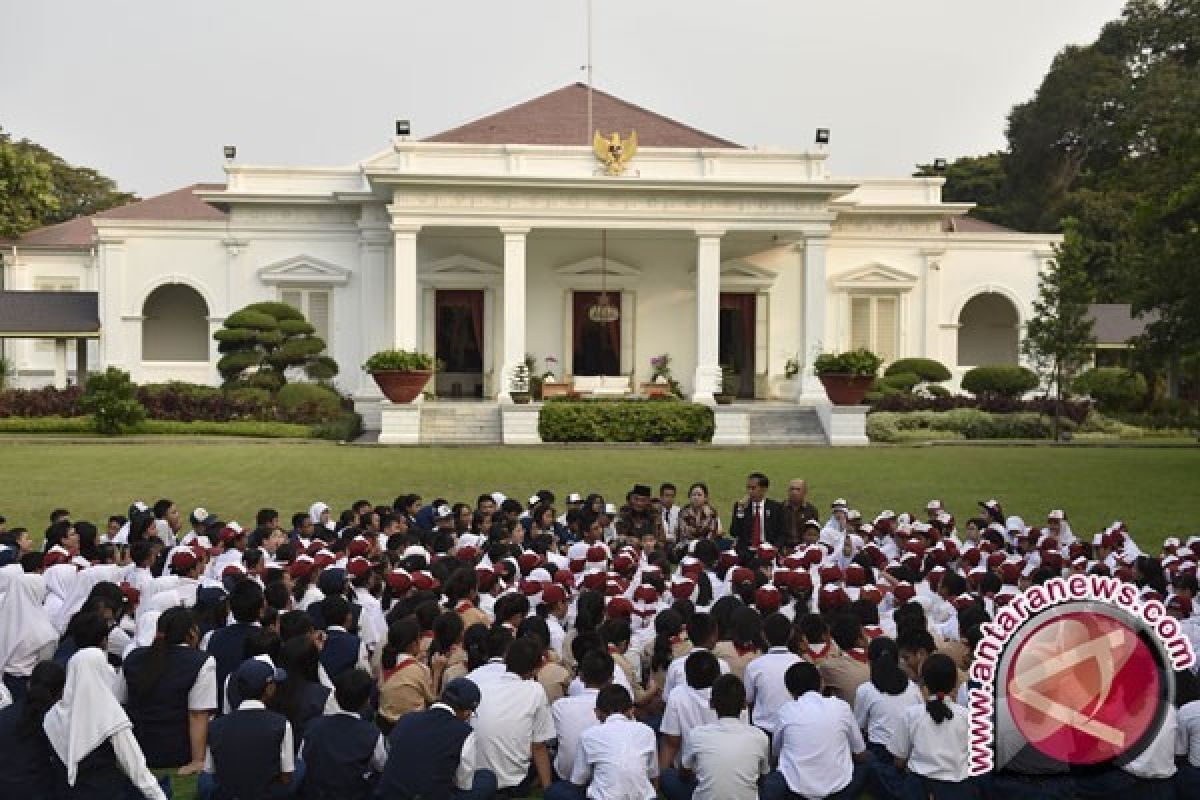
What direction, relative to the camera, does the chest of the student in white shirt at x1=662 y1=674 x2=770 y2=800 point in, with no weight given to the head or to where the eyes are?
away from the camera

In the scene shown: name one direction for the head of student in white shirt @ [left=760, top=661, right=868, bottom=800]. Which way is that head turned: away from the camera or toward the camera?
away from the camera

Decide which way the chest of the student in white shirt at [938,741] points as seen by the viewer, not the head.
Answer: away from the camera

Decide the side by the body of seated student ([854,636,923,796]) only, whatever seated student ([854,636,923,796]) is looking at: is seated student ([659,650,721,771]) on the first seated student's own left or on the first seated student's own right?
on the first seated student's own left

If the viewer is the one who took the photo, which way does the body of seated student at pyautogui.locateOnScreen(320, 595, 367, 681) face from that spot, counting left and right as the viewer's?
facing away from the viewer and to the right of the viewer

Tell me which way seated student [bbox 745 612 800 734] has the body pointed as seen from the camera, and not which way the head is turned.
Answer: away from the camera

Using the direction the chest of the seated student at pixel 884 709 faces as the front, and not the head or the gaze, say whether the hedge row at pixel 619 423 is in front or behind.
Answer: in front

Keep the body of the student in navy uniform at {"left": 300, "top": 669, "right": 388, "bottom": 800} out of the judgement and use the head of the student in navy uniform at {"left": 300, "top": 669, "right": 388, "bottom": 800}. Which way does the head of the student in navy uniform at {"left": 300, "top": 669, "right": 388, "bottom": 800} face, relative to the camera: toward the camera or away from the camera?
away from the camera

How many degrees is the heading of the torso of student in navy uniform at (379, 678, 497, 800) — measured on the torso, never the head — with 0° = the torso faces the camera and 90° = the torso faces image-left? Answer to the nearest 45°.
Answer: approximately 225°

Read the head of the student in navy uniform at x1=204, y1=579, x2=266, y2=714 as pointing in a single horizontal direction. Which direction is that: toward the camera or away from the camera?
away from the camera
